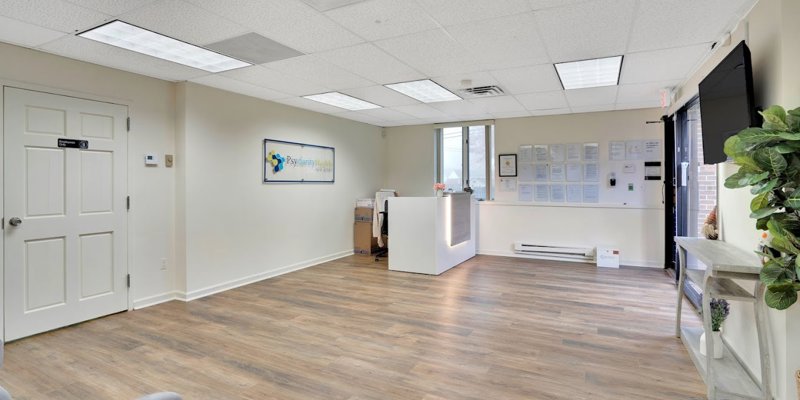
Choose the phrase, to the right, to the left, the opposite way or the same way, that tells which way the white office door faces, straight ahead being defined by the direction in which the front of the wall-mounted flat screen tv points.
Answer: the opposite way

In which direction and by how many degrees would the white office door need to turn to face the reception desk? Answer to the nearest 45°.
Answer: approximately 45° to its left

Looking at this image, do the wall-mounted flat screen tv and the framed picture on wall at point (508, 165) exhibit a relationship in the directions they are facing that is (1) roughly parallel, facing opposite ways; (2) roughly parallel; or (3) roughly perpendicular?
roughly perpendicular

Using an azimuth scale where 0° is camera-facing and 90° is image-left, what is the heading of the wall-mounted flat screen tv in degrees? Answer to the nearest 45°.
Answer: approximately 45°

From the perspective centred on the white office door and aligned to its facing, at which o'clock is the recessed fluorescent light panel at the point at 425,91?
The recessed fluorescent light panel is roughly at 11 o'clock from the white office door.

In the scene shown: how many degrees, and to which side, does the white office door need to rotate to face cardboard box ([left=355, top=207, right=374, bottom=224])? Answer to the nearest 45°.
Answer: approximately 45° to its left

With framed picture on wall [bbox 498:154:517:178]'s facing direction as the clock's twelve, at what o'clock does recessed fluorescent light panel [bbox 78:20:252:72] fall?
The recessed fluorescent light panel is roughly at 1 o'clock from the framed picture on wall.

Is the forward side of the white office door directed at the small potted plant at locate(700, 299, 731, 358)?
yes

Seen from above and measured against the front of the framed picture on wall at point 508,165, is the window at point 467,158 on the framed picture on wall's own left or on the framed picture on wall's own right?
on the framed picture on wall's own right

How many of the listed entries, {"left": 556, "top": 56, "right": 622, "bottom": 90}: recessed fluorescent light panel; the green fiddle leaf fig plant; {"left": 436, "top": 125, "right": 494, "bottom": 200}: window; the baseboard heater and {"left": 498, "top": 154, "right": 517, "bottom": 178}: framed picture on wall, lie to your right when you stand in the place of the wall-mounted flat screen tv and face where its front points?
4

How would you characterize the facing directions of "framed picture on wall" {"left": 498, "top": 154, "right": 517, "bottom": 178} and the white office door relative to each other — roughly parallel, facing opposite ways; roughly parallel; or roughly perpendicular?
roughly perpendicular
